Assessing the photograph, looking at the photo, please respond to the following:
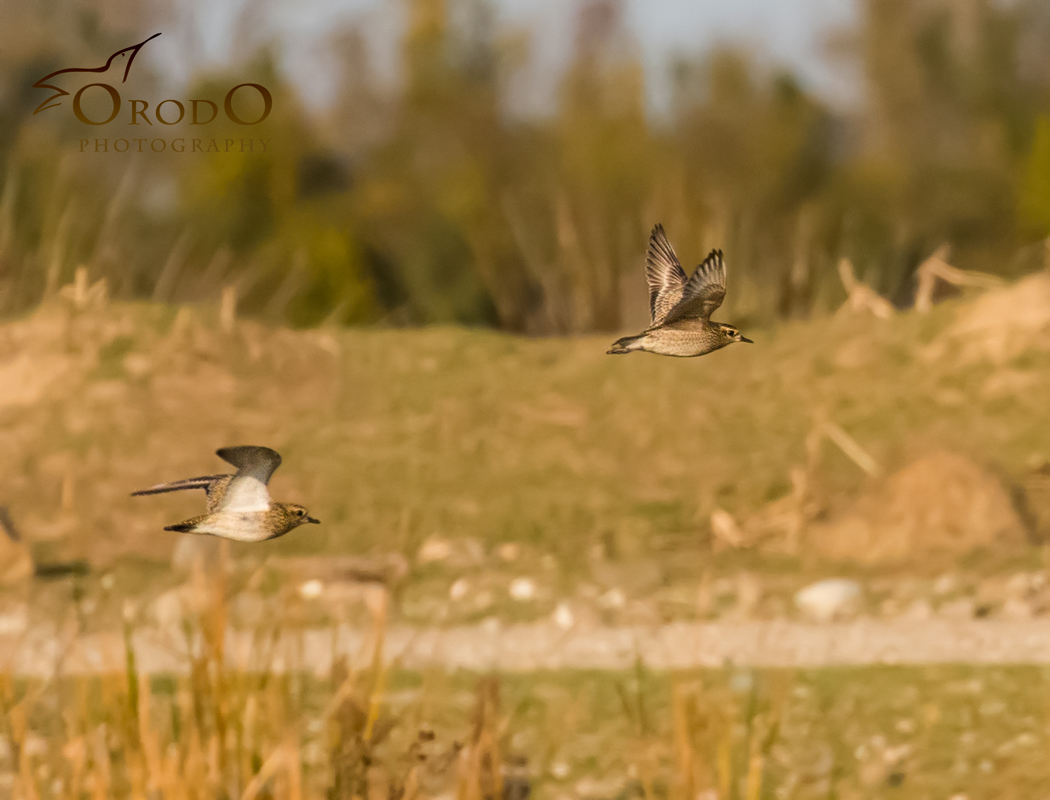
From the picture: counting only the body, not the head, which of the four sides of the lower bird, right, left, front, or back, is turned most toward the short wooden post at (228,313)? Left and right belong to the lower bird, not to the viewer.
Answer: left

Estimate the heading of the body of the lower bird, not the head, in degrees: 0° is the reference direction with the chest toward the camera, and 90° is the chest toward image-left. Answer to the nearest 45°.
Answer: approximately 270°

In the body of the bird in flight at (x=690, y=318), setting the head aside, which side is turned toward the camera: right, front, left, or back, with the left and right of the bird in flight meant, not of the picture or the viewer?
right

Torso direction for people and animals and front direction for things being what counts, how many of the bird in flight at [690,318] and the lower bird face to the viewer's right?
2
